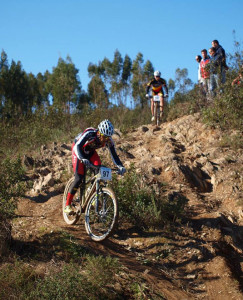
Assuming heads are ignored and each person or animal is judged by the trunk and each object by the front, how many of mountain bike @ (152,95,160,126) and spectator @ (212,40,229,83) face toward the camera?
1

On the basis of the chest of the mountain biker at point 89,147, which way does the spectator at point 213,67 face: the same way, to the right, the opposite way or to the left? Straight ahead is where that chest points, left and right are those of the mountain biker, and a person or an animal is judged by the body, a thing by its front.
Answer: to the right

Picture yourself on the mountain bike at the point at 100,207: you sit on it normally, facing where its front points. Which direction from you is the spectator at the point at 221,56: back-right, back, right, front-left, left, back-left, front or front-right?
left

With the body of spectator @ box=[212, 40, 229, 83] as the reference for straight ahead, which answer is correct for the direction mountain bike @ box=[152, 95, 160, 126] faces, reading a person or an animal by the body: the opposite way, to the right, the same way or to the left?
to the left

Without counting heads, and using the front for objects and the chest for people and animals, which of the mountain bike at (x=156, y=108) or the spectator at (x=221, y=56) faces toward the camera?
the mountain bike

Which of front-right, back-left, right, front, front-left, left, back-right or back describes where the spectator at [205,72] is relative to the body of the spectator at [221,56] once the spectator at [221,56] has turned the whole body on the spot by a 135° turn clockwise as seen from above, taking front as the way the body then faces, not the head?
left

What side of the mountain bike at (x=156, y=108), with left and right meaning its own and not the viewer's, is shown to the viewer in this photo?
front

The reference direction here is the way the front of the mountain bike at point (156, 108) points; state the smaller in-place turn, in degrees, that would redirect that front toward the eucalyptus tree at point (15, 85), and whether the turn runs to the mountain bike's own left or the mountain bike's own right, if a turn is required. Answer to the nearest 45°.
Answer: approximately 135° to the mountain bike's own right

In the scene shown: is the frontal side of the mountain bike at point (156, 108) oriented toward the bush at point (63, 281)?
yes

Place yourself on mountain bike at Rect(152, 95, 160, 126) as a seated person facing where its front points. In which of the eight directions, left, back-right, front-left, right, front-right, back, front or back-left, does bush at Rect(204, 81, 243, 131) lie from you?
front-left

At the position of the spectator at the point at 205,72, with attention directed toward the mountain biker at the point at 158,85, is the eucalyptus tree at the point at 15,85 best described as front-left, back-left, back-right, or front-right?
front-right

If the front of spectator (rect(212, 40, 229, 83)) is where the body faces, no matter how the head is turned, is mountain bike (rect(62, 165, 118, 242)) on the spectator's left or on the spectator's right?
on the spectator's left

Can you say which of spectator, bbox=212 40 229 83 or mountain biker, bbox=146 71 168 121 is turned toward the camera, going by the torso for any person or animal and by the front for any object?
the mountain biker

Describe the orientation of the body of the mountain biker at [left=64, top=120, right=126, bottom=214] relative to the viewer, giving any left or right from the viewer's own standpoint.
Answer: facing the viewer and to the right of the viewer
